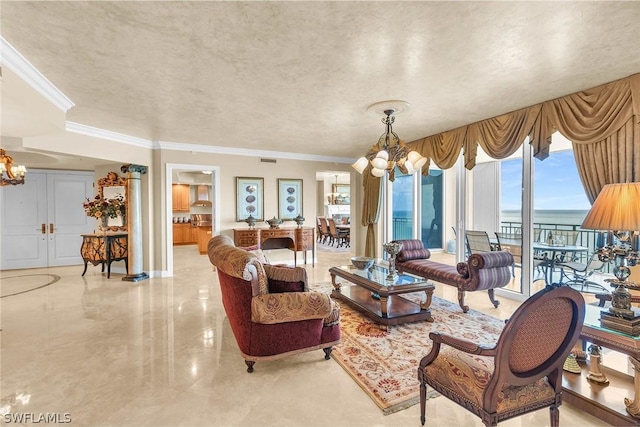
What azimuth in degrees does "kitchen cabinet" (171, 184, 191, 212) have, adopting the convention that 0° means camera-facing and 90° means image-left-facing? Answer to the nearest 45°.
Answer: approximately 0°

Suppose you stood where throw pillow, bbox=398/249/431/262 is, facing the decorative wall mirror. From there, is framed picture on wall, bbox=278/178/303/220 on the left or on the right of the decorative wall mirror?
right

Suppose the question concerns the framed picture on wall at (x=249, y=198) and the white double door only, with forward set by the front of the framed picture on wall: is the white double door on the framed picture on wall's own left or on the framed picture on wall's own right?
on the framed picture on wall's own right

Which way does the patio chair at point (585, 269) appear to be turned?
to the viewer's left

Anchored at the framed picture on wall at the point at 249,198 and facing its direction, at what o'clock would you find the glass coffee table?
The glass coffee table is roughly at 11 o'clock from the framed picture on wall.

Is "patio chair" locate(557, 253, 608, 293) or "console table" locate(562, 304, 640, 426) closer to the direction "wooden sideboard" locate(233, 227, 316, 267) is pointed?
the console table
